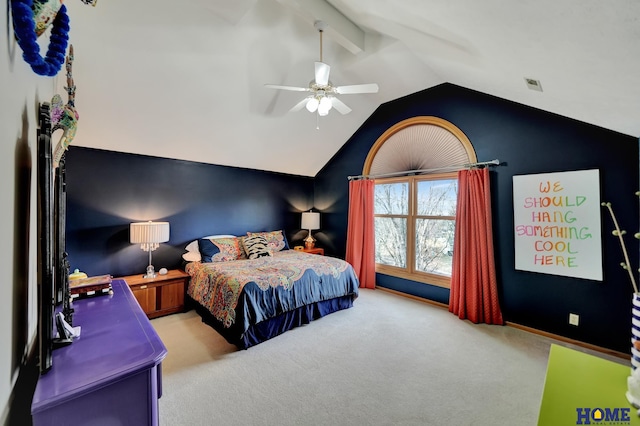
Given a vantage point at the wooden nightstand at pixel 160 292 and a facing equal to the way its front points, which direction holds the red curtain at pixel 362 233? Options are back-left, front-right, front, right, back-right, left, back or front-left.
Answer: front-left

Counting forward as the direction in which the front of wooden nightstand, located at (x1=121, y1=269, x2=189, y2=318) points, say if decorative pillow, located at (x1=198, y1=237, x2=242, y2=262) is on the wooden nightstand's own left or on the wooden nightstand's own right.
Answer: on the wooden nightstand's own left

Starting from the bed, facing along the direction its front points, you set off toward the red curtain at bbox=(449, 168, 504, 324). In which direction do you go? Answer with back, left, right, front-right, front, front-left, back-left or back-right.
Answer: front-left

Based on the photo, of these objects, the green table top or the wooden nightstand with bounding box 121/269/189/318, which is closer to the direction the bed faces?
the green table top

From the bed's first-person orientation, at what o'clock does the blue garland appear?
The blue garland is roughly at 2 o'clock from the bed.

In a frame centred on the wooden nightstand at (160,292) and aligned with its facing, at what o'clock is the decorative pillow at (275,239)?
The decorative pillow is roughly at 10 o'clock from the wooden nightstand.

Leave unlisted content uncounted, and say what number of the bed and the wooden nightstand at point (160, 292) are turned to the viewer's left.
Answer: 0

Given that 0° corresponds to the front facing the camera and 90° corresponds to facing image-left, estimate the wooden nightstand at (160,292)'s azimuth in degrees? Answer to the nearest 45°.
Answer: approximately 315°

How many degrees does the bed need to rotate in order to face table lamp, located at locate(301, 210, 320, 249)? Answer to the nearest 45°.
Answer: approximately 90° to its left

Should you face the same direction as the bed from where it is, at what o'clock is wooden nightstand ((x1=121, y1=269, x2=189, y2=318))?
The wooden nightstand is roughly at 5 o'clock from the bed.
